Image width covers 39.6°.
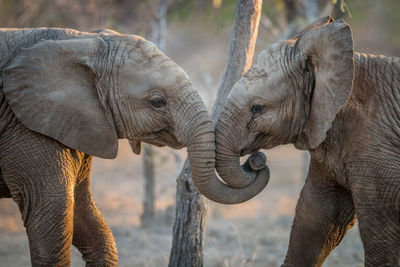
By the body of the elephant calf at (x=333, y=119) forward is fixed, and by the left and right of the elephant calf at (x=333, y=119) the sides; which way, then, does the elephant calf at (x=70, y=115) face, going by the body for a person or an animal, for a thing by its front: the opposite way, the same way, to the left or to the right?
the opposite way

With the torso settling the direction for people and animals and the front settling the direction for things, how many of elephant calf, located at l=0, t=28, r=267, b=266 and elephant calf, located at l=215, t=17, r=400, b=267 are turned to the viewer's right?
1

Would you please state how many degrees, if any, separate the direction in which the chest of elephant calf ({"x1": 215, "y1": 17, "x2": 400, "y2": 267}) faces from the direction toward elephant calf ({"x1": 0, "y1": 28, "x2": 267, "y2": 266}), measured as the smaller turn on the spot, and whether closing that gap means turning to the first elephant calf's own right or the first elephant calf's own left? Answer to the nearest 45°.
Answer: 0° — it already faces it

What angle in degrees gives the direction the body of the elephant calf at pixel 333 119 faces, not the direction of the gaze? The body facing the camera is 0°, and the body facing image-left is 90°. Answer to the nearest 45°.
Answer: approximately 90°

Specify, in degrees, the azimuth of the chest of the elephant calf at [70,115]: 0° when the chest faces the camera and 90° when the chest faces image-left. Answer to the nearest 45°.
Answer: approximately 270°

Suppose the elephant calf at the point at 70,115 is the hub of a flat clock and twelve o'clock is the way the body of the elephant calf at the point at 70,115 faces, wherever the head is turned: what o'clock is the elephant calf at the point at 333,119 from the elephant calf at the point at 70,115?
the elephant calf at the point at 333,119 is roughly at 12 o'clock from the elephant calf at the point at 70,115.
